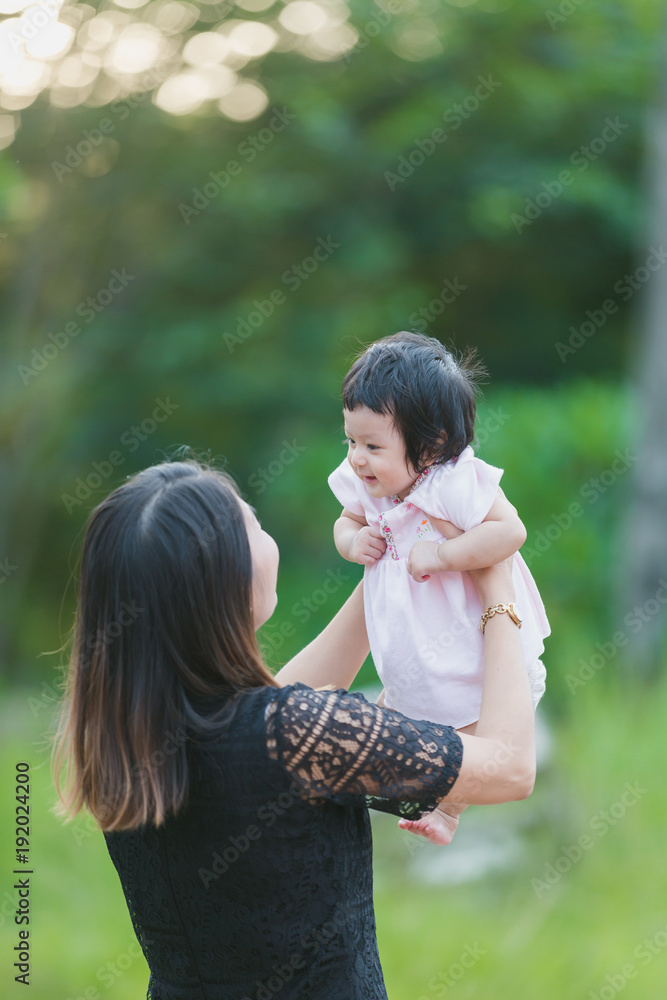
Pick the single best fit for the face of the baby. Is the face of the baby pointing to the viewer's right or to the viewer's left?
to the viewer's left

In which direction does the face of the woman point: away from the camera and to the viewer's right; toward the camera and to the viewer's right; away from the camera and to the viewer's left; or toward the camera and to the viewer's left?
away from the camera and to the viewer's right

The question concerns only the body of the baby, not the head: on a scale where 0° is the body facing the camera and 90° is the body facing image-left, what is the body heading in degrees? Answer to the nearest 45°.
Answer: approximately 45°

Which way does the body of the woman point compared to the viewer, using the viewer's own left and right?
facing away from the viewer and to the right of the viewer

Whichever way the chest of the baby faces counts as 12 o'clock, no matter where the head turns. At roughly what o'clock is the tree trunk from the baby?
The tree trunk is roughly at 5 o'clock from the baby.
